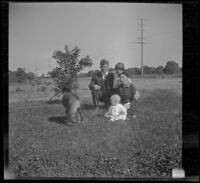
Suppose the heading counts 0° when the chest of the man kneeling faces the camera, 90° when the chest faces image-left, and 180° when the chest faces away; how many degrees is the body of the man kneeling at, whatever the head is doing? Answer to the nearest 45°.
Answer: approximately 315°
